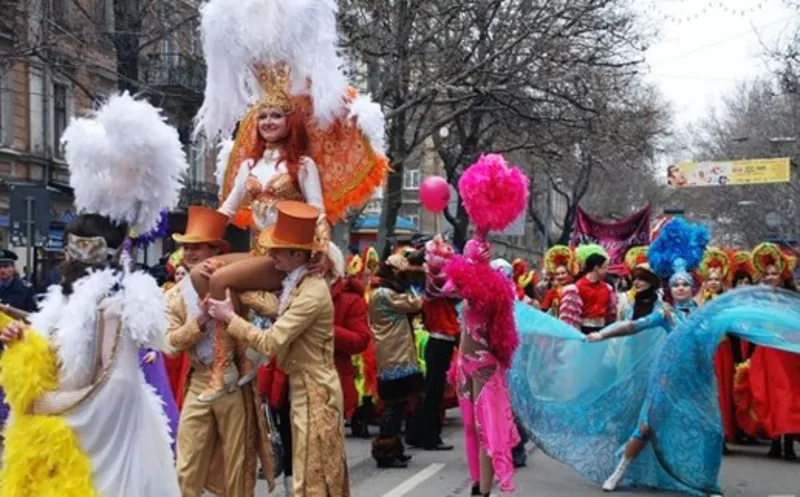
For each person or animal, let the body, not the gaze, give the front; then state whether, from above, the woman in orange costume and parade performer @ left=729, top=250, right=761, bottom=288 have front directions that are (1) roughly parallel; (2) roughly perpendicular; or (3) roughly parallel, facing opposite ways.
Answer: roughly parallel

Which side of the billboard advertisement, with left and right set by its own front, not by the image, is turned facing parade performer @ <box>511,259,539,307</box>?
front

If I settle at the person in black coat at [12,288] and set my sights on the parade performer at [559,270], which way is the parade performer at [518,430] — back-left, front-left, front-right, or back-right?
front-right

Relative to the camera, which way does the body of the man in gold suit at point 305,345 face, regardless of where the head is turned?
to the viewer's left

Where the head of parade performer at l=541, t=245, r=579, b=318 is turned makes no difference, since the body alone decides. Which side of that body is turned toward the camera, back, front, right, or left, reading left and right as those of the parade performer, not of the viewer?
front

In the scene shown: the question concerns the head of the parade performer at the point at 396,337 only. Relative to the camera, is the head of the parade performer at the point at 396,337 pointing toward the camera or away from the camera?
away from the camera

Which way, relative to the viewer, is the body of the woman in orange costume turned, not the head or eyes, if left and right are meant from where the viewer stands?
facing the viewer and to the left of the viewer

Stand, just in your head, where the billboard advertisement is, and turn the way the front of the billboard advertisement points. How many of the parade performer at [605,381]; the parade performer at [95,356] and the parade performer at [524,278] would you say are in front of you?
3

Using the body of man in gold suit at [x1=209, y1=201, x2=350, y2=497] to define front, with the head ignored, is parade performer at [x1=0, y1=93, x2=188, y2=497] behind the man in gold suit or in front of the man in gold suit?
in front

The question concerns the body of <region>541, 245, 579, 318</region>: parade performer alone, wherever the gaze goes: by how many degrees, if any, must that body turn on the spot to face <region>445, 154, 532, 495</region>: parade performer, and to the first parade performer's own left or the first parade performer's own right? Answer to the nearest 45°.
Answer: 0° — they already face them

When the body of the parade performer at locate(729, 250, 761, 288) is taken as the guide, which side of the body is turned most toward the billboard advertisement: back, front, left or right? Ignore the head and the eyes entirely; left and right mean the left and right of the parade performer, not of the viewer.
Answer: back

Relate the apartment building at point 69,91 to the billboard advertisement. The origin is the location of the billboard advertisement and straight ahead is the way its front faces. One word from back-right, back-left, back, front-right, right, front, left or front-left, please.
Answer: front-right

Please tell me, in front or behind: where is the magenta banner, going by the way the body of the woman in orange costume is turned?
behind

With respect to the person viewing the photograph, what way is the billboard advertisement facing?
facing the viewer
